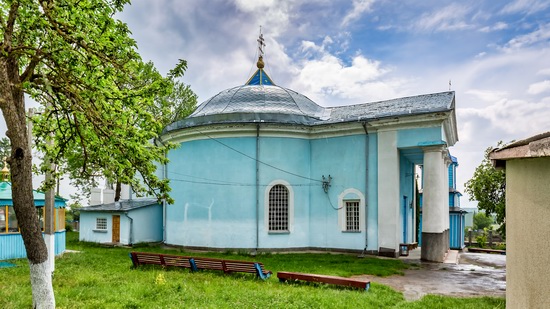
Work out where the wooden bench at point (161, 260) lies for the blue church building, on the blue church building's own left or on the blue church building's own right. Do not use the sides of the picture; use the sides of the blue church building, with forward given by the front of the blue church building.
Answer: on the blue church building's own right

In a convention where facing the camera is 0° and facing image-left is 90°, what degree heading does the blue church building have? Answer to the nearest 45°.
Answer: approximately 270°

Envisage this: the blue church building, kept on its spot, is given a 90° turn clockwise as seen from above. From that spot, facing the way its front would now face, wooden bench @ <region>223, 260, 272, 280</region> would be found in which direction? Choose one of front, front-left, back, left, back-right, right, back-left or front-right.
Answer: front

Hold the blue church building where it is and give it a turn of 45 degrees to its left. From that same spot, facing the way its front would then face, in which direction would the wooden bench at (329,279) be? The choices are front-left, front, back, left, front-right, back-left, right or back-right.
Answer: back-right

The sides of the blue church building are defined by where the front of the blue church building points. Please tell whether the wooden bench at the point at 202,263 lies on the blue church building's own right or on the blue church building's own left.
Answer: on the blue church building's own right
